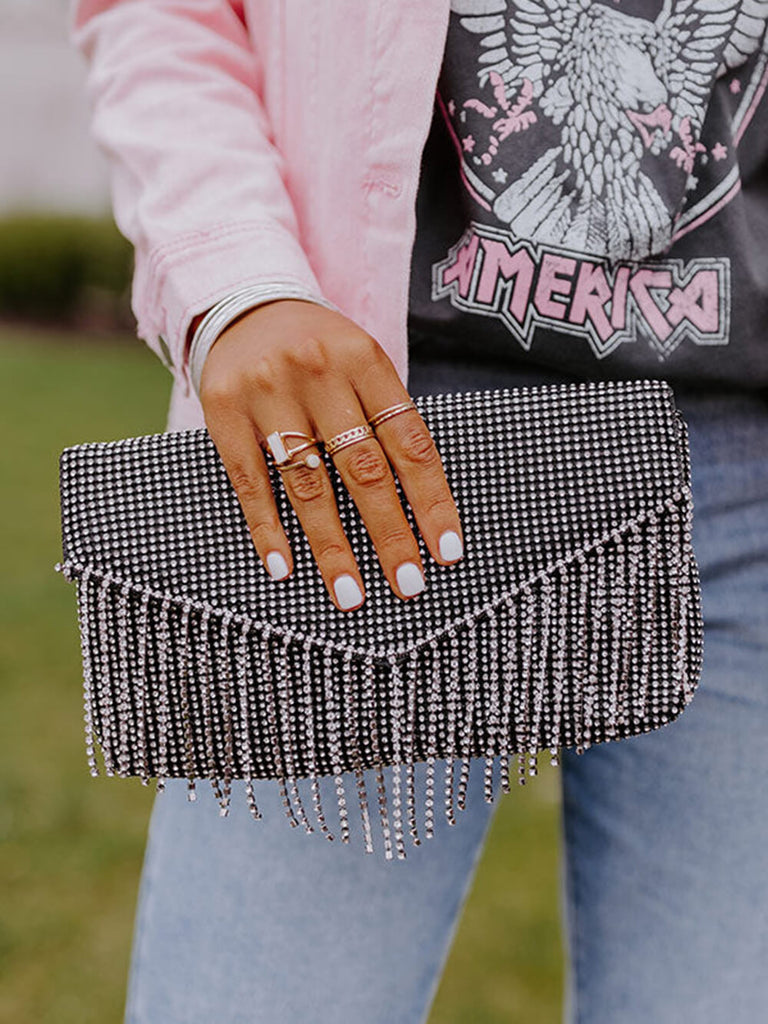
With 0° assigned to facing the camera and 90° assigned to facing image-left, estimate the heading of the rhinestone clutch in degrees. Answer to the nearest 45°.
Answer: approximately 0°
